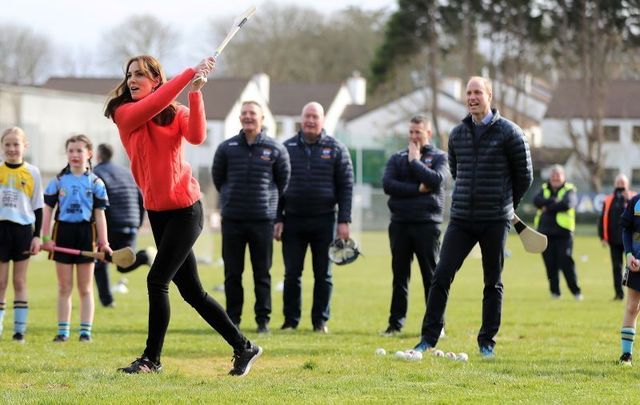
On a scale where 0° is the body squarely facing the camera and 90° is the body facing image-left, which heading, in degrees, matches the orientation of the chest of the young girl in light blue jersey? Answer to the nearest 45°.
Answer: approximately 0°

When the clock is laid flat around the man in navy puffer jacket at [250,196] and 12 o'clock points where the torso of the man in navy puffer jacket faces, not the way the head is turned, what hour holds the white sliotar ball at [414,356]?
The white sliotar ball is roughly at 11 o'clock from the man in navy puffer jacket.

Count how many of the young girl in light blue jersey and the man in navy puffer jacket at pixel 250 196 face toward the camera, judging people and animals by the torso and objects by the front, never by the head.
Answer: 2

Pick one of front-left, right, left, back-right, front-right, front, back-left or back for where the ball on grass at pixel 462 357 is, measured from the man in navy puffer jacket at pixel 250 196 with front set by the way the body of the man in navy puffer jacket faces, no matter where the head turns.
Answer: front-left

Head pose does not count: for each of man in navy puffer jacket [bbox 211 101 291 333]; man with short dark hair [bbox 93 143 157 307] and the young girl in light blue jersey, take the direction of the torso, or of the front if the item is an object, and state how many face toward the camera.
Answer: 2

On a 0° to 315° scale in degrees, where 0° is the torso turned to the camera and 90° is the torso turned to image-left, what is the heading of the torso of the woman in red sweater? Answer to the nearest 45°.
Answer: approximately 45°

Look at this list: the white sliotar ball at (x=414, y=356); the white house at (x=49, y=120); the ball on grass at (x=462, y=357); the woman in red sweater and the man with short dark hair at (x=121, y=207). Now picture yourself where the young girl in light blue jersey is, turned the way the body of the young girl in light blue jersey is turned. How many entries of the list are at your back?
2

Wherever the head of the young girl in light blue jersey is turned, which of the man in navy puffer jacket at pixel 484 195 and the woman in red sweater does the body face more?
the woman in red sweater

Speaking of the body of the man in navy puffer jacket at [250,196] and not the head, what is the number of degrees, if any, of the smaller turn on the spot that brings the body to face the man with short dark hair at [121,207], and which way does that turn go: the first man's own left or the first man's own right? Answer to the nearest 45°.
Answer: approximately 135° to the first man's own right

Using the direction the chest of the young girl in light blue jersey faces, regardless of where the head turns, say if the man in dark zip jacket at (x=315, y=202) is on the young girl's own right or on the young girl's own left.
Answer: on the young girl's own left

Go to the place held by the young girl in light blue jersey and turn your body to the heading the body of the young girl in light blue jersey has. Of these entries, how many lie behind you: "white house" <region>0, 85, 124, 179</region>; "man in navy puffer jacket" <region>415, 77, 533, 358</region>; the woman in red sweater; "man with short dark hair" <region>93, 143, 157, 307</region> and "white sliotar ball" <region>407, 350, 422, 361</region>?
2

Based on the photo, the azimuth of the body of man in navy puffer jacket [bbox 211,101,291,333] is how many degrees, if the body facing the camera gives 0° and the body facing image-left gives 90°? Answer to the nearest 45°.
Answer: approximately 0°
